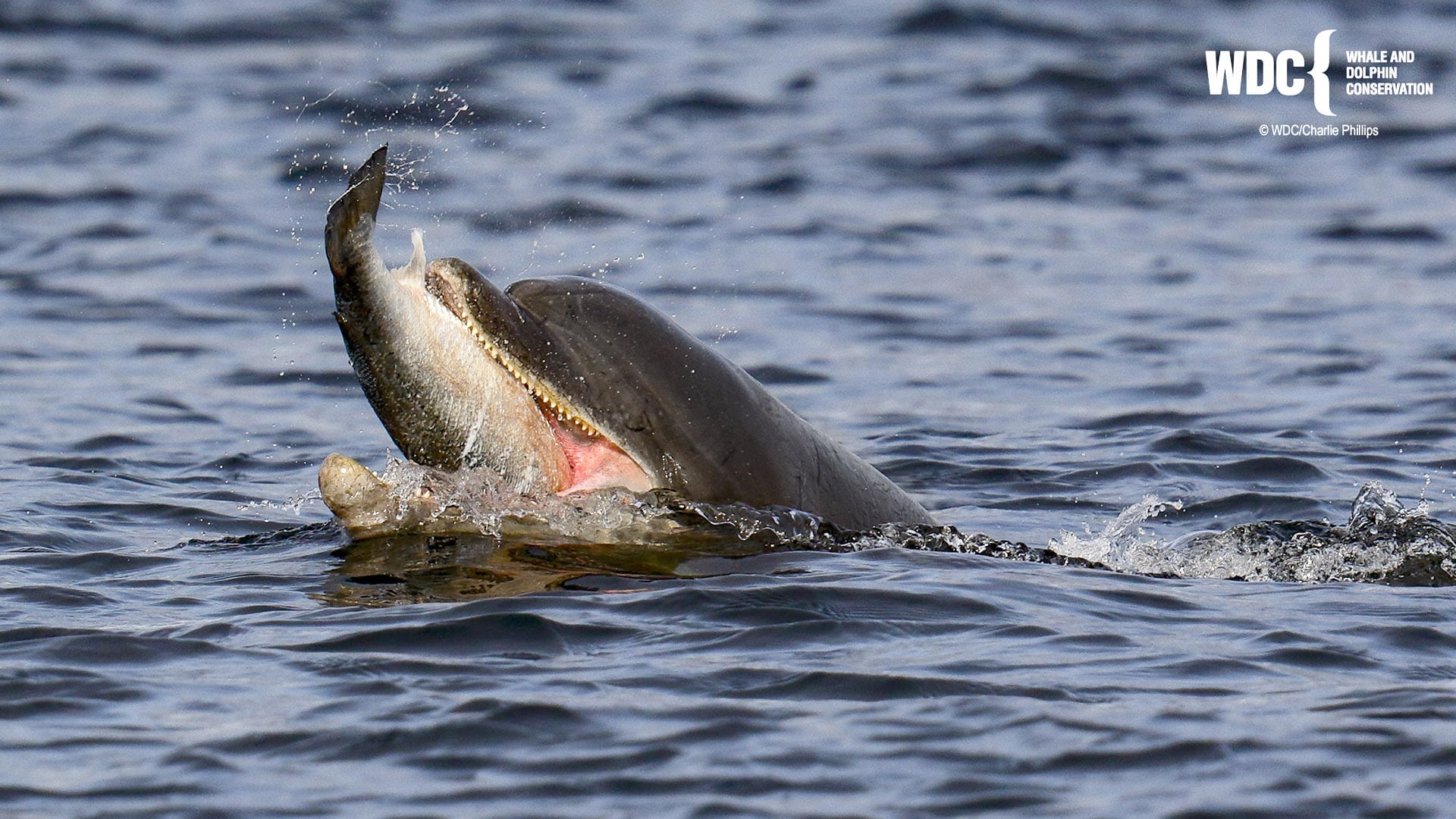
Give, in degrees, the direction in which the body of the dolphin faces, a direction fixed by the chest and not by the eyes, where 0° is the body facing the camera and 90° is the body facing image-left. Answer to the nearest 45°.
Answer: approximately 90°

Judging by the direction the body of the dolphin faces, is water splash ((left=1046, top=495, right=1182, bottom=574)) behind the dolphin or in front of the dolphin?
behind
